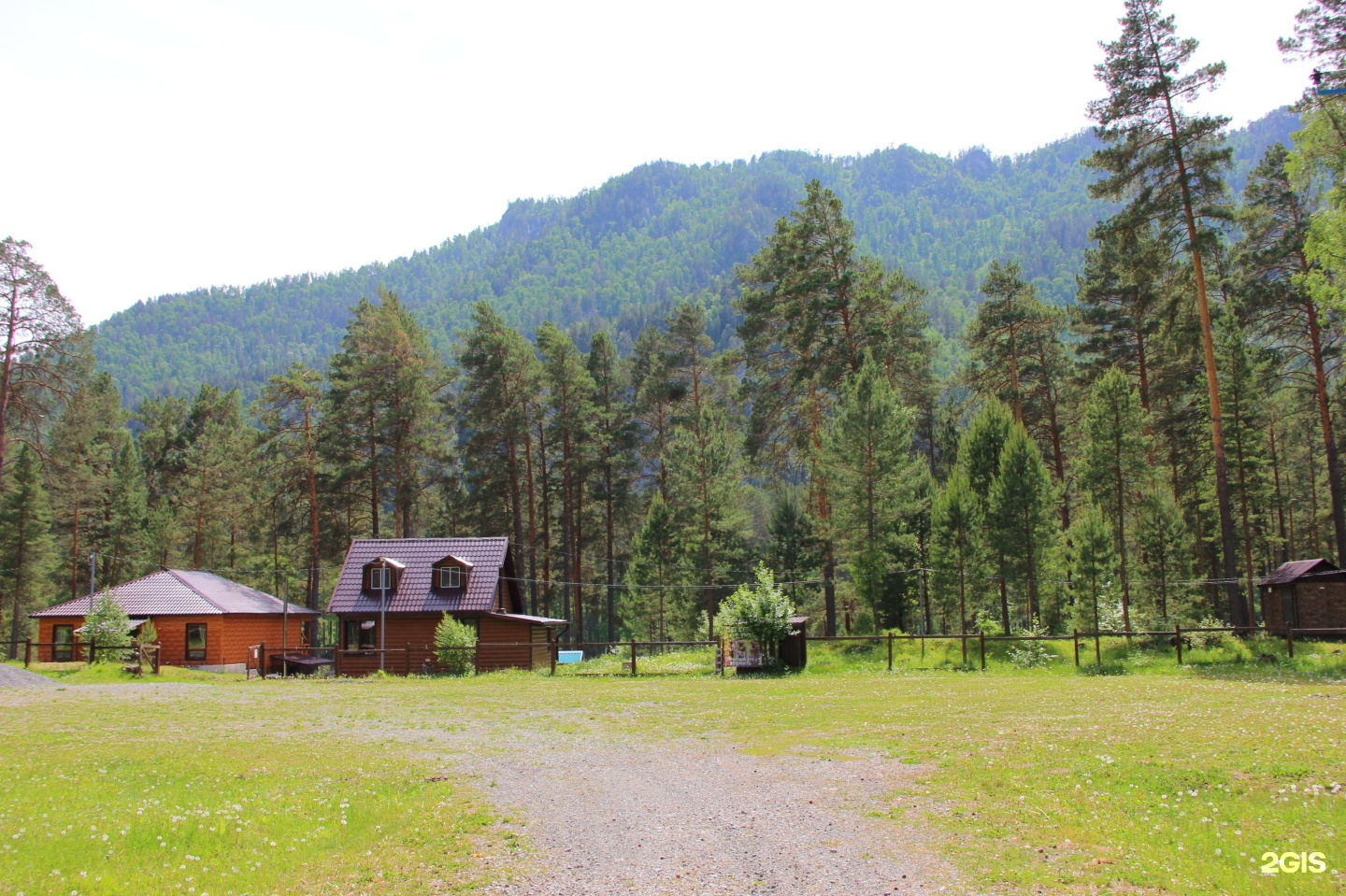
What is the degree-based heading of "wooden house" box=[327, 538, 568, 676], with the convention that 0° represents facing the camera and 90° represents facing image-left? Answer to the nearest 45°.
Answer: approximately 0°

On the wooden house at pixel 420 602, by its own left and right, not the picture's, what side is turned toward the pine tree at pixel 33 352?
right

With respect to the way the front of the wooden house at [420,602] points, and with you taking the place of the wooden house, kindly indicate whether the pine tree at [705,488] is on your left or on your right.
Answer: on your left

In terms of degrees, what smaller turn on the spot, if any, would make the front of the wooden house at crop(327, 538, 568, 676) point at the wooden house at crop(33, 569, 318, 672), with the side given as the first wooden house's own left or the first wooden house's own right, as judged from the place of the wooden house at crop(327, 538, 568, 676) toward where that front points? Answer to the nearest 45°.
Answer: approximately 135° to the first wooden house's own right

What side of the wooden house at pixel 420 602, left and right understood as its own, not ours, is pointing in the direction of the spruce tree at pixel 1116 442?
left

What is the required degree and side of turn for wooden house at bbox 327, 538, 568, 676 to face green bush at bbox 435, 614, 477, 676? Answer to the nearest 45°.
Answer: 0° — it already faces it

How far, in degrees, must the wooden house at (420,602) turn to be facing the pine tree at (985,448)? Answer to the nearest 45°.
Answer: approximately 90° to its left

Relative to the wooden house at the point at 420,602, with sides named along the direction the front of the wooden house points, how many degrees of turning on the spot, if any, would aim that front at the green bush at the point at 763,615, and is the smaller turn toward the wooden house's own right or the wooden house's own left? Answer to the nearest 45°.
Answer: approximately 45° to the wooden house's own left
